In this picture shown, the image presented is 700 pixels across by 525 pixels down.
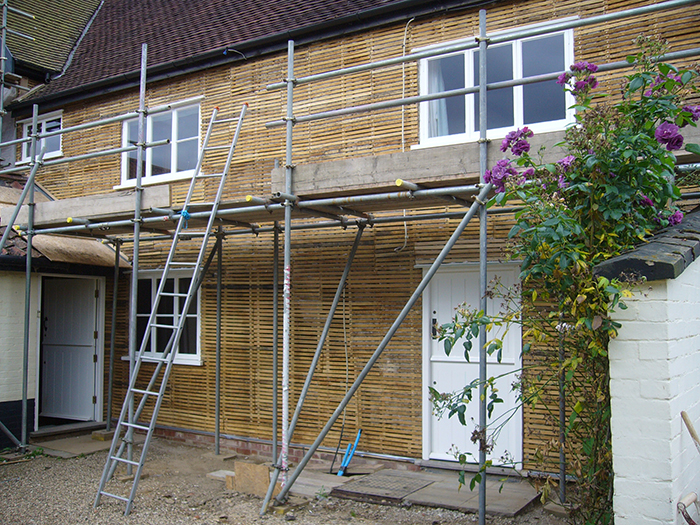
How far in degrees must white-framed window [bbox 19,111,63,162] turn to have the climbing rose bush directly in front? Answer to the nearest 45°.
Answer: approximately 45° to its left

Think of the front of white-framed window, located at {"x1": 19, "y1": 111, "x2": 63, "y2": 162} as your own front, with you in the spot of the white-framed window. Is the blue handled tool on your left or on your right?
on your left

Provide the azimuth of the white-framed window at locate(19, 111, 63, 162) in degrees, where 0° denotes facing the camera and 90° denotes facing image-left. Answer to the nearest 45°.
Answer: approximately 45°

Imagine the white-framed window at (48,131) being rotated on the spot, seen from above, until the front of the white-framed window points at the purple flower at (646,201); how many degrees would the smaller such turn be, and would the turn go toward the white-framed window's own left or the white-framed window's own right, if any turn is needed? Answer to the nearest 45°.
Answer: approximately 45° to the white-framed window's own left

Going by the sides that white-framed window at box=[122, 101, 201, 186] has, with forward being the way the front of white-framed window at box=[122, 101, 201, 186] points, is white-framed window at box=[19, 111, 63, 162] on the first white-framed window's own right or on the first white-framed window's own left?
on the first white-framed window's own right

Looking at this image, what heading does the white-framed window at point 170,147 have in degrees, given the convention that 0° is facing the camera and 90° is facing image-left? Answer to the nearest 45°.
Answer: approximately 45°

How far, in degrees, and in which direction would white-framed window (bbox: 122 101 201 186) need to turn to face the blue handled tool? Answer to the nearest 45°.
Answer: approximately 90° to its left
